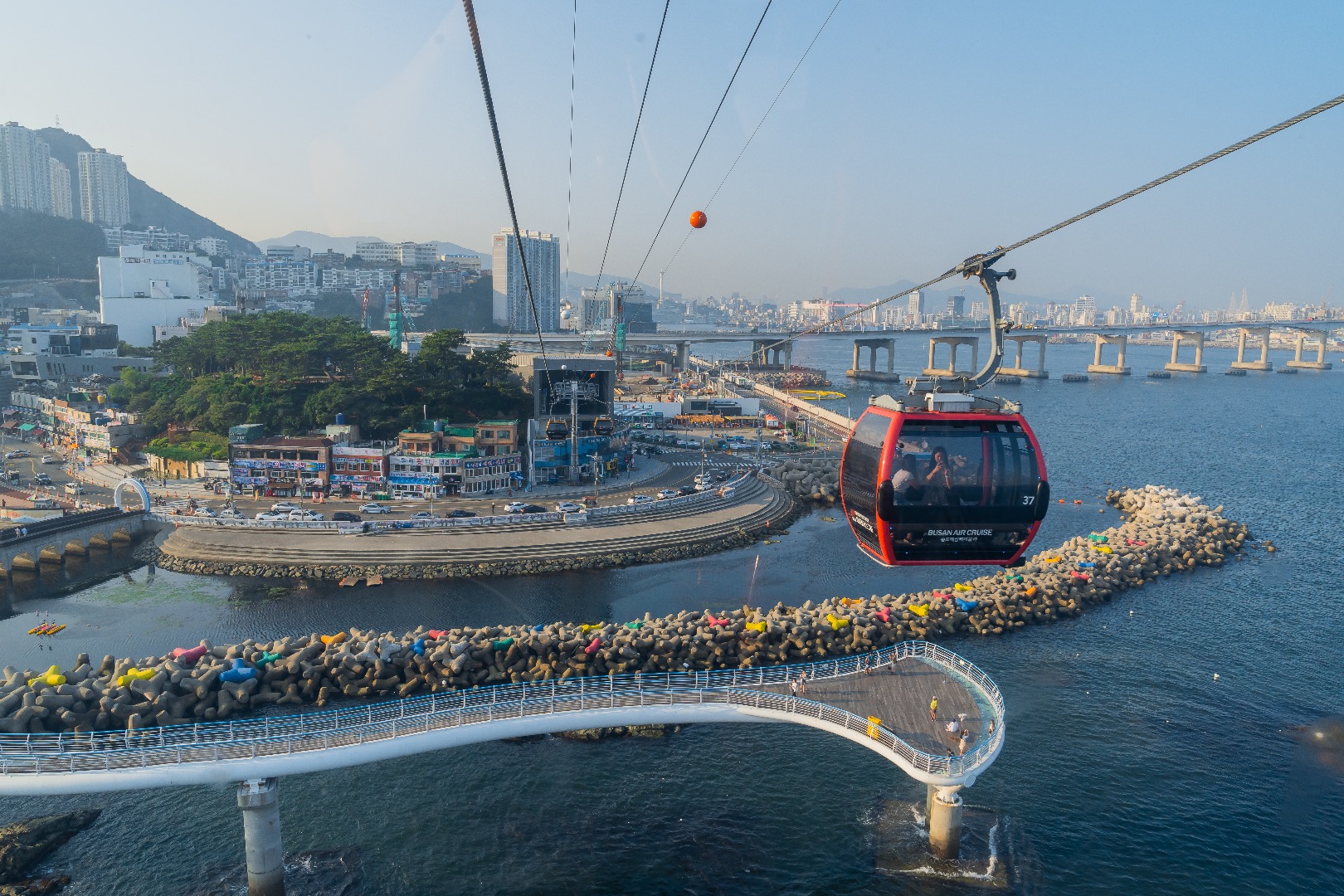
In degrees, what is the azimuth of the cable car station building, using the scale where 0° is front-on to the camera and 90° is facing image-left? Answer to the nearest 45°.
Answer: approximately 0°

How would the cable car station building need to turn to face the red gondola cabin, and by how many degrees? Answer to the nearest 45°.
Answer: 0° — it already faces it
